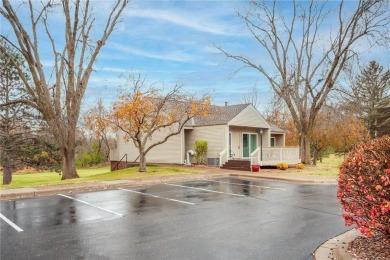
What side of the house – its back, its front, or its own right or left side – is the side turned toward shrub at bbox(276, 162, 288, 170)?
front

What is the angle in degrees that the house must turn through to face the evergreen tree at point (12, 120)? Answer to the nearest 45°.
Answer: approximately 135° to its right

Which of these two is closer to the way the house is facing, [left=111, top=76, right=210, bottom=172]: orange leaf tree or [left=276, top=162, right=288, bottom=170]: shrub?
the shrub

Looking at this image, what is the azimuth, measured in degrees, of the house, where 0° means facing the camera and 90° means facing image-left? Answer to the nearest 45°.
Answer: approximately 315°

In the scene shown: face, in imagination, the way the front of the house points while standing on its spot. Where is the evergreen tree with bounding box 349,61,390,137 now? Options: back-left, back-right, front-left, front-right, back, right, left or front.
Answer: left

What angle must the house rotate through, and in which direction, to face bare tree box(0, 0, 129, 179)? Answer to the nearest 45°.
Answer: approximately 90° to its right

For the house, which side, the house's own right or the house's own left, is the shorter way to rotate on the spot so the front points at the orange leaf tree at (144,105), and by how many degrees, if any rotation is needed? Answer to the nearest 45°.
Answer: approximately 90° to the house's own right

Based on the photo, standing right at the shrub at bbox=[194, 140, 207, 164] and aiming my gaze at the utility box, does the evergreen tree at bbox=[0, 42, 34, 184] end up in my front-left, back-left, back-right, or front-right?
back-right

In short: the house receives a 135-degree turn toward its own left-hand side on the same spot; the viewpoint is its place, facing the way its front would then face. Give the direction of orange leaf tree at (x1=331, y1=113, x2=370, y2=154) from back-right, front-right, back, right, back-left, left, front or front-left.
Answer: front-right
